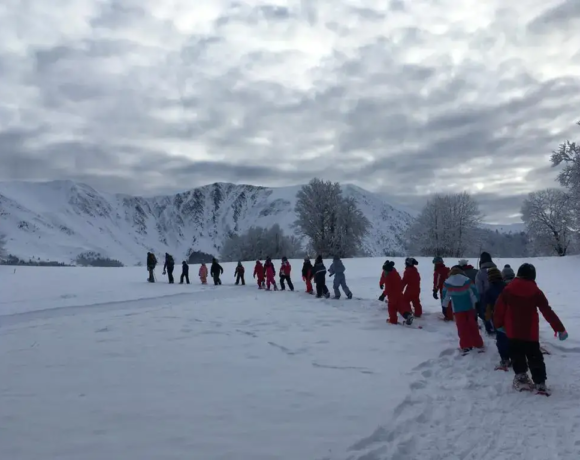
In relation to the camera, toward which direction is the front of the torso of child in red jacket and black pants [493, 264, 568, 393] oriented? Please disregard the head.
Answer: away from the camera

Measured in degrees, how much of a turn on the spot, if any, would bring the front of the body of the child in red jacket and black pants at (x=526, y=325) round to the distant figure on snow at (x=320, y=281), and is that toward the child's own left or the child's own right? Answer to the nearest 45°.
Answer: approximately 45° to the child's own left

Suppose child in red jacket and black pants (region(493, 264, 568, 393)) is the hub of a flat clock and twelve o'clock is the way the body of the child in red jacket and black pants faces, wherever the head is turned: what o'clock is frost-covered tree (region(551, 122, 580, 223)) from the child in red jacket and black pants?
The frost-covered tree is roughly at 12 o'clock from the child in red jacket and black pants.

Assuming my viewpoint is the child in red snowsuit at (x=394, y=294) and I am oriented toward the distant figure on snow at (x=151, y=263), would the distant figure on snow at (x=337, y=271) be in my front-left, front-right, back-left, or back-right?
front-right

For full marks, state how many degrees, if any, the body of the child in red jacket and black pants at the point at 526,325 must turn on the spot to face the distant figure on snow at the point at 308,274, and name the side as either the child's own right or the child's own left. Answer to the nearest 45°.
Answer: approximately 45° to the child's own left

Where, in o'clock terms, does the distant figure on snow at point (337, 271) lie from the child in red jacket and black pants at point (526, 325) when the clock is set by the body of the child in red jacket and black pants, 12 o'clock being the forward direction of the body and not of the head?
The distant figure on snow is roughly at 11 o'clock from the child in red jacket and black pants.

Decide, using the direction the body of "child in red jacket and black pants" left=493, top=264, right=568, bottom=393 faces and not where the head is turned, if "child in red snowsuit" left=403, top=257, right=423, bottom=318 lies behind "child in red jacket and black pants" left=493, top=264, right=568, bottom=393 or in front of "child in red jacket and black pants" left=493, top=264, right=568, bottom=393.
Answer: in front

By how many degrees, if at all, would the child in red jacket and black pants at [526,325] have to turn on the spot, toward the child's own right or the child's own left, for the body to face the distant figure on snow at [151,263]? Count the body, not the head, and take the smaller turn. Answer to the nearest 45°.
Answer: approximately 45° to the child's own left

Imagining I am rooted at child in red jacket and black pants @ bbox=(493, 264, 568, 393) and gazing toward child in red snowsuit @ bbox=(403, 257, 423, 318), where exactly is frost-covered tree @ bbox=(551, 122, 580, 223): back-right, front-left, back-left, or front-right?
front-right
